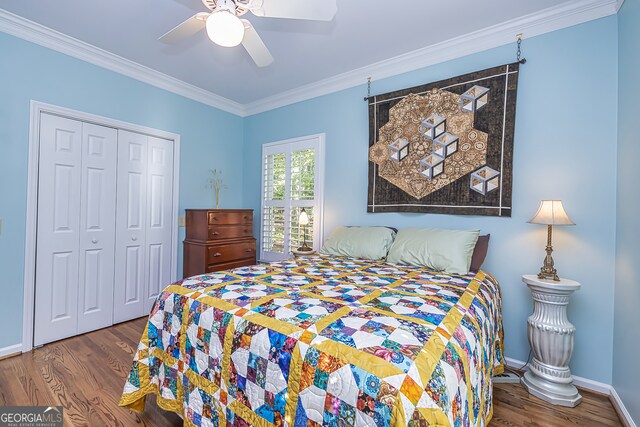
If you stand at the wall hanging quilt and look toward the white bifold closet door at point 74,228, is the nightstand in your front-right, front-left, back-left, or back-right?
back-left

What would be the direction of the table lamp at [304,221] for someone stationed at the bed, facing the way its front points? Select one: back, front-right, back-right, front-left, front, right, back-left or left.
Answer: back-right

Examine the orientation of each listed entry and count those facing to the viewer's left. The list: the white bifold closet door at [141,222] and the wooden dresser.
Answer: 0

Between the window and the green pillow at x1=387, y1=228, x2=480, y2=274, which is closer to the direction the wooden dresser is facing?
the green pillow

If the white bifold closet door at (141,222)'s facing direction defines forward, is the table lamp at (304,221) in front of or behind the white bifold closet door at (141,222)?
in front

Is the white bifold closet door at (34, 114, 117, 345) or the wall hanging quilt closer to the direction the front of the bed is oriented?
the white bifold closet door

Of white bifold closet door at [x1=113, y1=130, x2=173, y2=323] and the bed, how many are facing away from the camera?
0

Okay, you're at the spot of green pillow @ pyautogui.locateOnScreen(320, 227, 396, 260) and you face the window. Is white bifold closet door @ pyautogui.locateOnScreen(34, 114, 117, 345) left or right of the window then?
left

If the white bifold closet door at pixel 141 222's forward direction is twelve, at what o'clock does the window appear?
The window is roughly at 11 o'clock from the white bifold closet door.

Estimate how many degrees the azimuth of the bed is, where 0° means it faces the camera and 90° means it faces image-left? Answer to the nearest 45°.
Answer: approximately 45°

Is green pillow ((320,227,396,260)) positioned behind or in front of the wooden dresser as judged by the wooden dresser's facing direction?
in front

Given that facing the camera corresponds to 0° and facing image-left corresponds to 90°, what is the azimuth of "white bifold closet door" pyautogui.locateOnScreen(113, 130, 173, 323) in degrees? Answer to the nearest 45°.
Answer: approximately 315°
